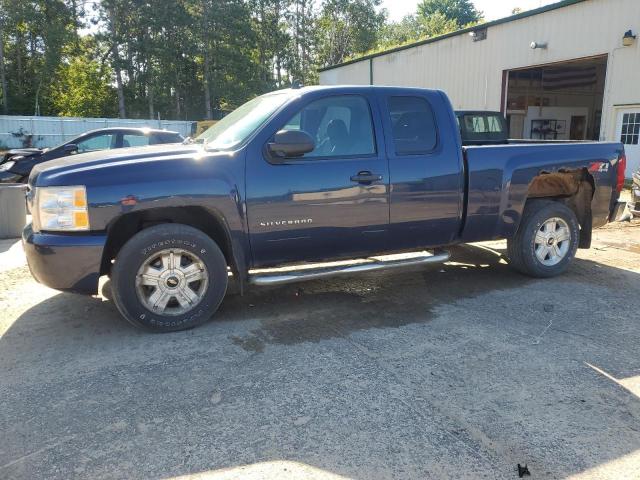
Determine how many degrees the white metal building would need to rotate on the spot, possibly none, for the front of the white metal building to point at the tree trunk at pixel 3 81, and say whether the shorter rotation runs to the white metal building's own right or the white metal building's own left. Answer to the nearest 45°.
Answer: approximately 45° to the white metal building's own right

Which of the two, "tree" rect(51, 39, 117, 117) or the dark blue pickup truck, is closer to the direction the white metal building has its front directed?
the dark blue pickup truck

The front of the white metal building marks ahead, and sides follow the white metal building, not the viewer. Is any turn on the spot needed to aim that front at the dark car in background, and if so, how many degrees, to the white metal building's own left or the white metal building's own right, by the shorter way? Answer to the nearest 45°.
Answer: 0° — it already faces it

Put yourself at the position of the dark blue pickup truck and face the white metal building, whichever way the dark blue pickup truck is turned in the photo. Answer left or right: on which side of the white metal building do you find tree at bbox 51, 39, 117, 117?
left

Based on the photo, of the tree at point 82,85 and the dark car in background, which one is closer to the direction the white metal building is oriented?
the dark car in background

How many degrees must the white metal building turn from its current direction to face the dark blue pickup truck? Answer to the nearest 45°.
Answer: approximately 45° to its left

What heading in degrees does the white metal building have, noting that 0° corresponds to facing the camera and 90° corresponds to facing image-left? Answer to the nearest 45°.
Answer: approximately 45°

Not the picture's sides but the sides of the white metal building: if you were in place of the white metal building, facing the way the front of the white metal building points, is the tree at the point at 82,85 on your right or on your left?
on your right
